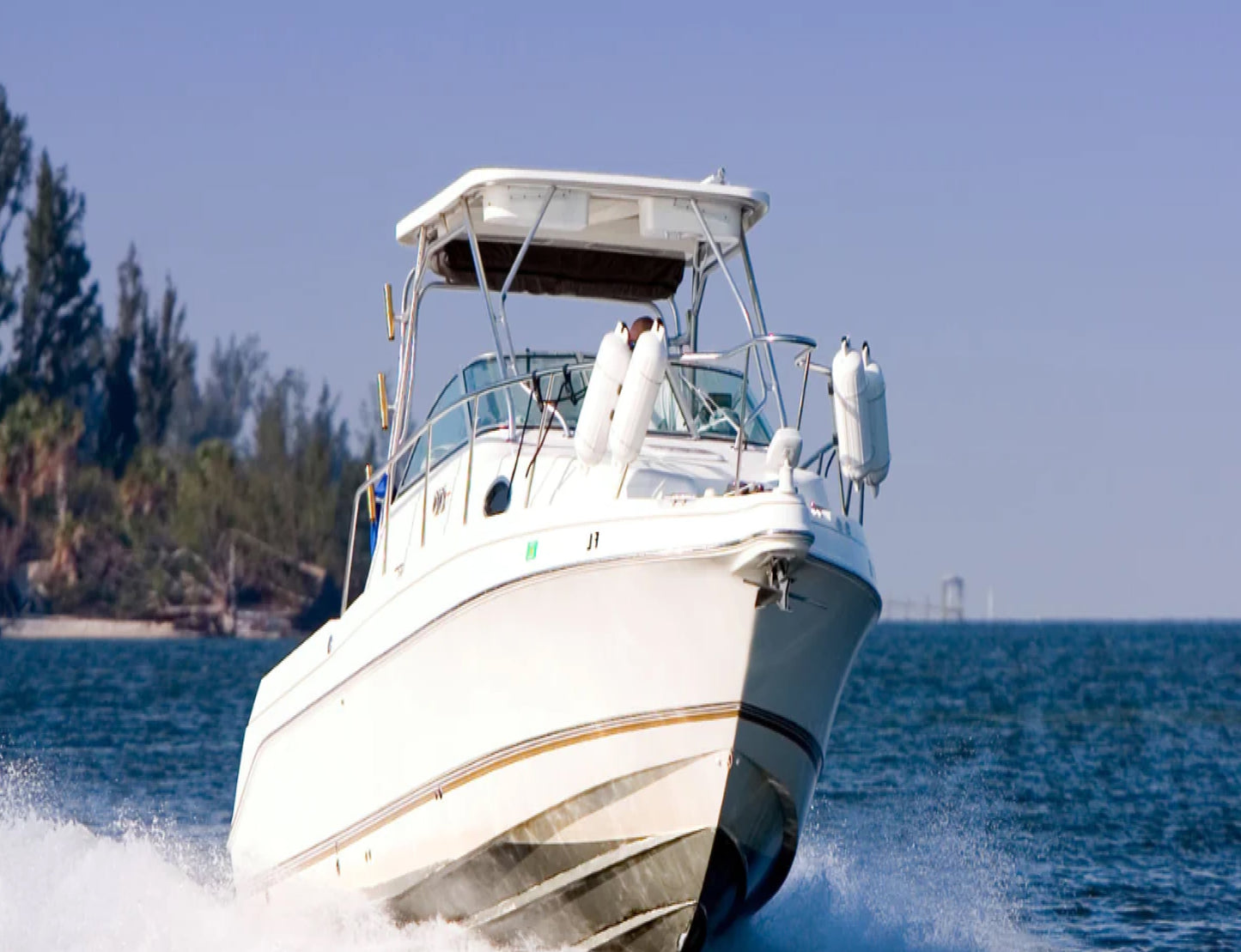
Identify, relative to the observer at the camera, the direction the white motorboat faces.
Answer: facing the viewer and to the right of the viewer
